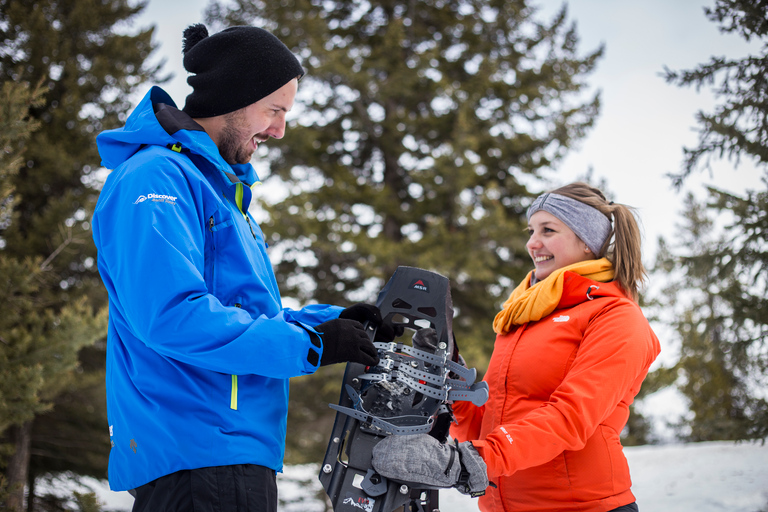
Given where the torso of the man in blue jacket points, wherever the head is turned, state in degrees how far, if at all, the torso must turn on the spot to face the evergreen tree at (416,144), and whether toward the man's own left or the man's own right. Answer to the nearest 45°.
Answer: approximately 90° to the man's own left

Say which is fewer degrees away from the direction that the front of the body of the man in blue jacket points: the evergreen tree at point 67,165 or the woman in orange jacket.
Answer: the woman in orange jacket

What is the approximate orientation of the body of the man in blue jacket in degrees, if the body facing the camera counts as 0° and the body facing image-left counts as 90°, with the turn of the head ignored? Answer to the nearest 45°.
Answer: approximately 270°

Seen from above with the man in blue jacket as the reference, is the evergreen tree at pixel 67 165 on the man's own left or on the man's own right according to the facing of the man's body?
on the man's own left

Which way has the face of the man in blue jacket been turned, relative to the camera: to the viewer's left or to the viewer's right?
to the viewer's right

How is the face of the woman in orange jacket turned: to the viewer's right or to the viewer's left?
to the viewer's left

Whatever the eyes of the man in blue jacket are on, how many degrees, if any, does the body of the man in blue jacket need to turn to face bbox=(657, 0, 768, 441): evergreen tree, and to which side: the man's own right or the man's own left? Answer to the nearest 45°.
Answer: approximately 45° to the man's own left

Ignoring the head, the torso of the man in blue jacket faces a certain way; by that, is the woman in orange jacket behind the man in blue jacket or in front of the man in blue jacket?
in front
